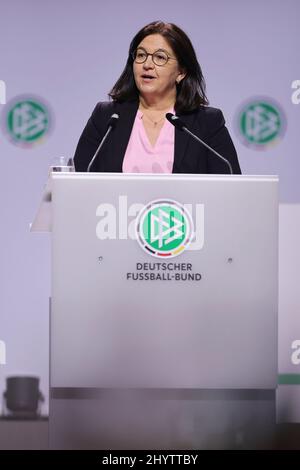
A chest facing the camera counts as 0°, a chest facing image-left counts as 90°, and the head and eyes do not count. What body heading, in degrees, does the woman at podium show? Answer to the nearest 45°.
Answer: approximately 0°

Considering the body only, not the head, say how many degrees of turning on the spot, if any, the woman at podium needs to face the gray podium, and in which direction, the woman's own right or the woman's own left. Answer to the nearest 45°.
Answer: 0° — they already face it
